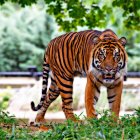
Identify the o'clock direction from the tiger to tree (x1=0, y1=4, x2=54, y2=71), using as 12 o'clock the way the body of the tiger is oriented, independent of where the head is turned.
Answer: The tree is roughly at 7 o'clock from the tiger.

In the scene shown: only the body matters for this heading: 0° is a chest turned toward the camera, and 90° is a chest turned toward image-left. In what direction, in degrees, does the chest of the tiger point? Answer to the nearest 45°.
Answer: approximately 315°
